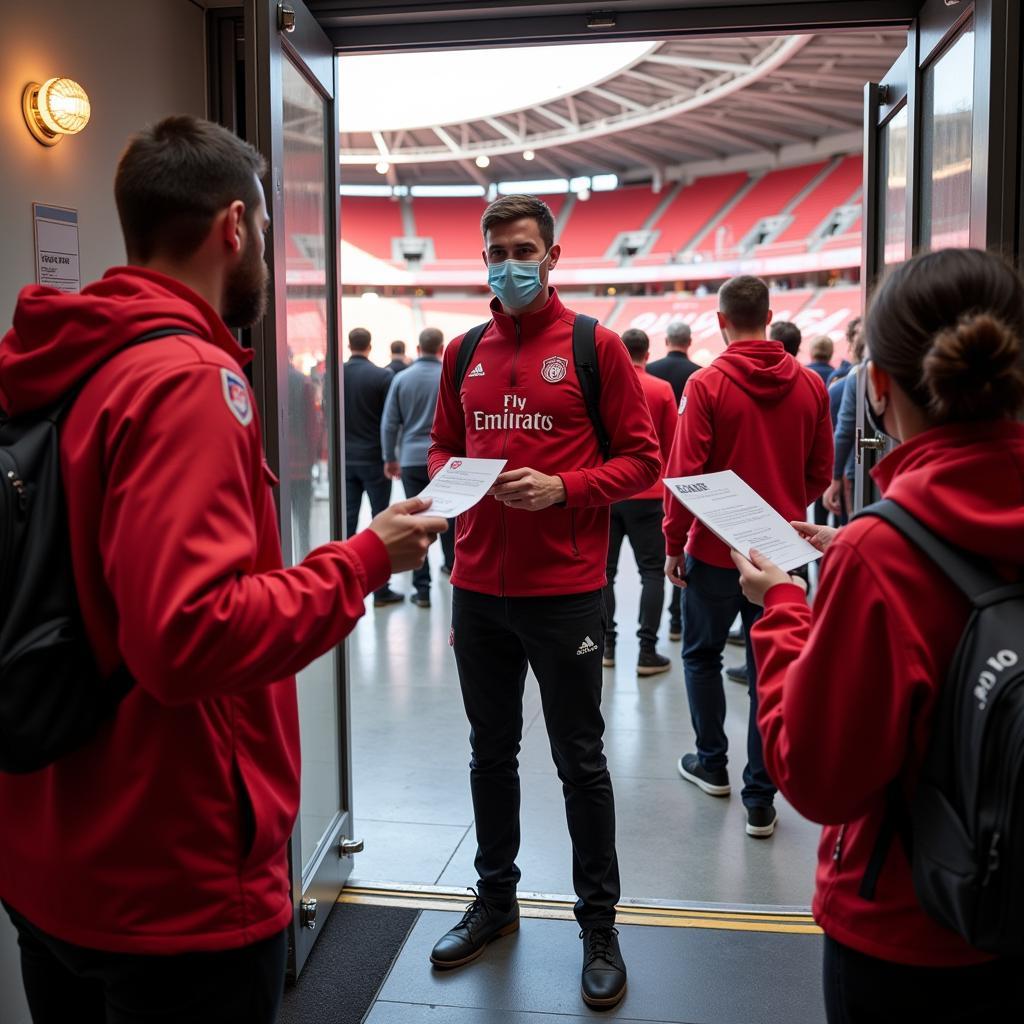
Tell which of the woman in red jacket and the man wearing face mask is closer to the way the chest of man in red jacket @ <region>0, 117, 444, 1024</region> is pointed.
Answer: the man wearing face mask

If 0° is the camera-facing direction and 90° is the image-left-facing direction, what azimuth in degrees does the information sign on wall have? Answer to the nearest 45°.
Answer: approximately 315°

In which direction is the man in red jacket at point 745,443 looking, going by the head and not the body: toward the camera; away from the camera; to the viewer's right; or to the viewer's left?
away from the camera

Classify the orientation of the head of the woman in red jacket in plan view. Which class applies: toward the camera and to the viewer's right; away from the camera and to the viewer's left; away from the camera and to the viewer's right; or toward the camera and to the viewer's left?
away from the camera and to the viewer's left

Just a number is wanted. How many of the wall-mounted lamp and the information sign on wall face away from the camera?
0

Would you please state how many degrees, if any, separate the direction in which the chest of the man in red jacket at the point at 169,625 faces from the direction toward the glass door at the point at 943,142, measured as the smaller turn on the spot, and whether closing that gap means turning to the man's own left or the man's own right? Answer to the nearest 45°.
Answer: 0° — they already face it

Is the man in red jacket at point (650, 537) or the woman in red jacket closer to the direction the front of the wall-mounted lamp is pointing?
the woman in red jacket

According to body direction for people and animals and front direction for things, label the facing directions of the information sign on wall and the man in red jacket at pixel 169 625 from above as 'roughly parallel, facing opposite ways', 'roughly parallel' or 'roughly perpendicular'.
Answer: roughly perpendicular

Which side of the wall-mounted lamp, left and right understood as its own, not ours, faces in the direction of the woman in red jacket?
front

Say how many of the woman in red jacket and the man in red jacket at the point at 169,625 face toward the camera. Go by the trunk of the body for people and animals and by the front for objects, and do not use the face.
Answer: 0

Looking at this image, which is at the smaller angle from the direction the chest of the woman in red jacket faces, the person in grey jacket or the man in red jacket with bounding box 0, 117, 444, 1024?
the person in grey jacket
